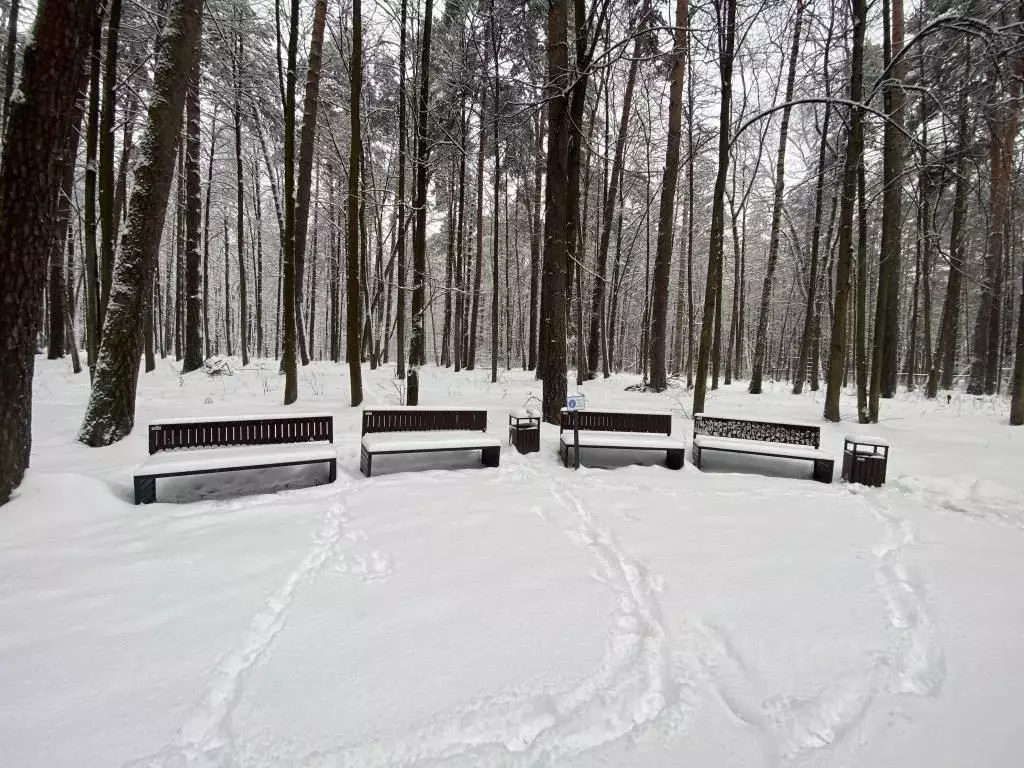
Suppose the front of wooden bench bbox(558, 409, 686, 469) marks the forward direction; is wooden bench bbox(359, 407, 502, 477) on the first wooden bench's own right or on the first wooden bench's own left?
on the first wooden bench's own right

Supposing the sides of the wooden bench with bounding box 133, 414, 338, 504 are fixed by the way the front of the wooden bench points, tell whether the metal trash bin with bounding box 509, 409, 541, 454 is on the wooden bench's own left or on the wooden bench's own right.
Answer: on the wooden bench's own left

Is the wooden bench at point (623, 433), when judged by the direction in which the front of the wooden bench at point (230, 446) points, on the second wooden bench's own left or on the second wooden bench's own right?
on the second wooden bench's own left

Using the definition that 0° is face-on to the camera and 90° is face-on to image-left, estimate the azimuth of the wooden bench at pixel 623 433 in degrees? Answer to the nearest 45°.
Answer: approximately 0°

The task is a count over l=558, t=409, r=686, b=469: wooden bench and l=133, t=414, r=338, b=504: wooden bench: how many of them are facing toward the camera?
2

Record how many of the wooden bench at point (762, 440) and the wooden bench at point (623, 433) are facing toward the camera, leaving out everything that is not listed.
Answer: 2
